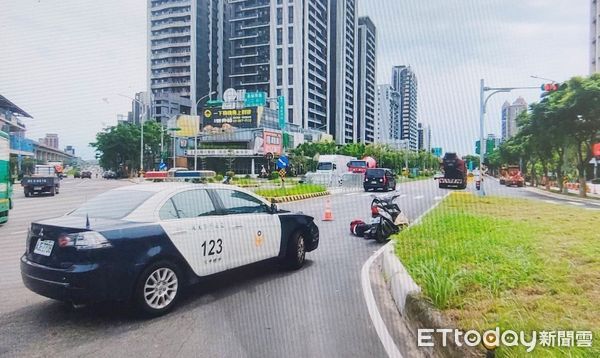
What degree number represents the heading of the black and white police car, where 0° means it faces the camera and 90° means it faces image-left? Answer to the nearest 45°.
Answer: approximately 225°

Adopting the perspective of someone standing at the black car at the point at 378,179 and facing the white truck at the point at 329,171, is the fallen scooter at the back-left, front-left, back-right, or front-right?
back-left

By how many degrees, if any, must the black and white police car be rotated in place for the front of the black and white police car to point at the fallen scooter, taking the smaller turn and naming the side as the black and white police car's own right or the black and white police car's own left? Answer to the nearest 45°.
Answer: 0° — it already faces it

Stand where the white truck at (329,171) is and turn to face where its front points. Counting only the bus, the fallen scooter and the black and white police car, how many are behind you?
0

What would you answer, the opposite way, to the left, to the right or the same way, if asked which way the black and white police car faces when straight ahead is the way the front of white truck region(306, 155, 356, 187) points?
the opposite way

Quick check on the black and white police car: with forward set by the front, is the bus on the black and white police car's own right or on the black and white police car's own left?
on the black and white police car's own left

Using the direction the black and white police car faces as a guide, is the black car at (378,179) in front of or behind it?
in front

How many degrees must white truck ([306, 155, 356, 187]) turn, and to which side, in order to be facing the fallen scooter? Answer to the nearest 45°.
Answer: approximately 45° to its left

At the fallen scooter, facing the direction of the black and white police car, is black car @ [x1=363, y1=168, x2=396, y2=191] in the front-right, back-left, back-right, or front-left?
back-right

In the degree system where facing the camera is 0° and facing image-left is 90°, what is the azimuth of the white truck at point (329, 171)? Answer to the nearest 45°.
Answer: approximately 45°
